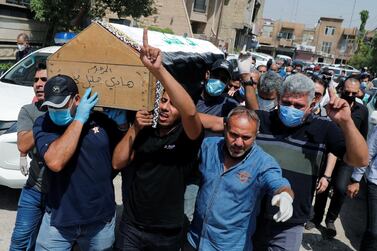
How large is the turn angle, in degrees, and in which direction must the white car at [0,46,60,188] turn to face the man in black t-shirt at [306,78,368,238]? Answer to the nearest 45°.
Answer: approximately 135° to its left

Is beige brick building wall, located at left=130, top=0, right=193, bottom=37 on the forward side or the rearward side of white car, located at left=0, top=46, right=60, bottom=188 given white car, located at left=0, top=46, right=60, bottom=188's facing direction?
on the rearward side

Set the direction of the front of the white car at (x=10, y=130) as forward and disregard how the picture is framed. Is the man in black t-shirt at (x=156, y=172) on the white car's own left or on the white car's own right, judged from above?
on the white car's own left

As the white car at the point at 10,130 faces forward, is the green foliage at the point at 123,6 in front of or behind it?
behind

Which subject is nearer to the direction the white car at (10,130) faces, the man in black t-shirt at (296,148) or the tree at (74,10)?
the man in black t-shirt

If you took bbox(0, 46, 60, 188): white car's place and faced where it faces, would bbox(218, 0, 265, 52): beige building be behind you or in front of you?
behind

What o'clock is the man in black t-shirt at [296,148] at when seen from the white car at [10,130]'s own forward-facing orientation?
The man in black t-shirt is roughly at 9 o'clock from the white car.
